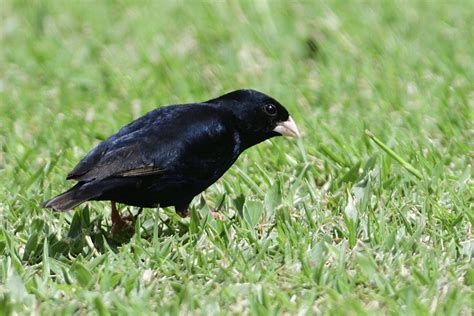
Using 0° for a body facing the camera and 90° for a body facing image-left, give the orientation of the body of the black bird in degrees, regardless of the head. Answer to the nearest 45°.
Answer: approximately 270°
